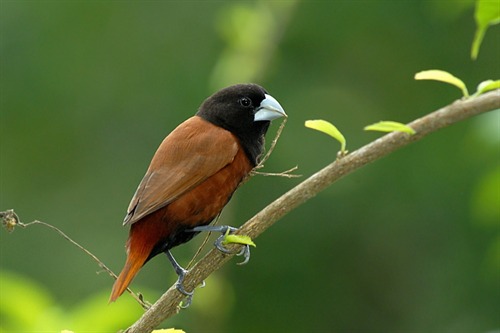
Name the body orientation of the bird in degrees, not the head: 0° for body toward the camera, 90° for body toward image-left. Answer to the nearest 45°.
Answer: approximately 270°
